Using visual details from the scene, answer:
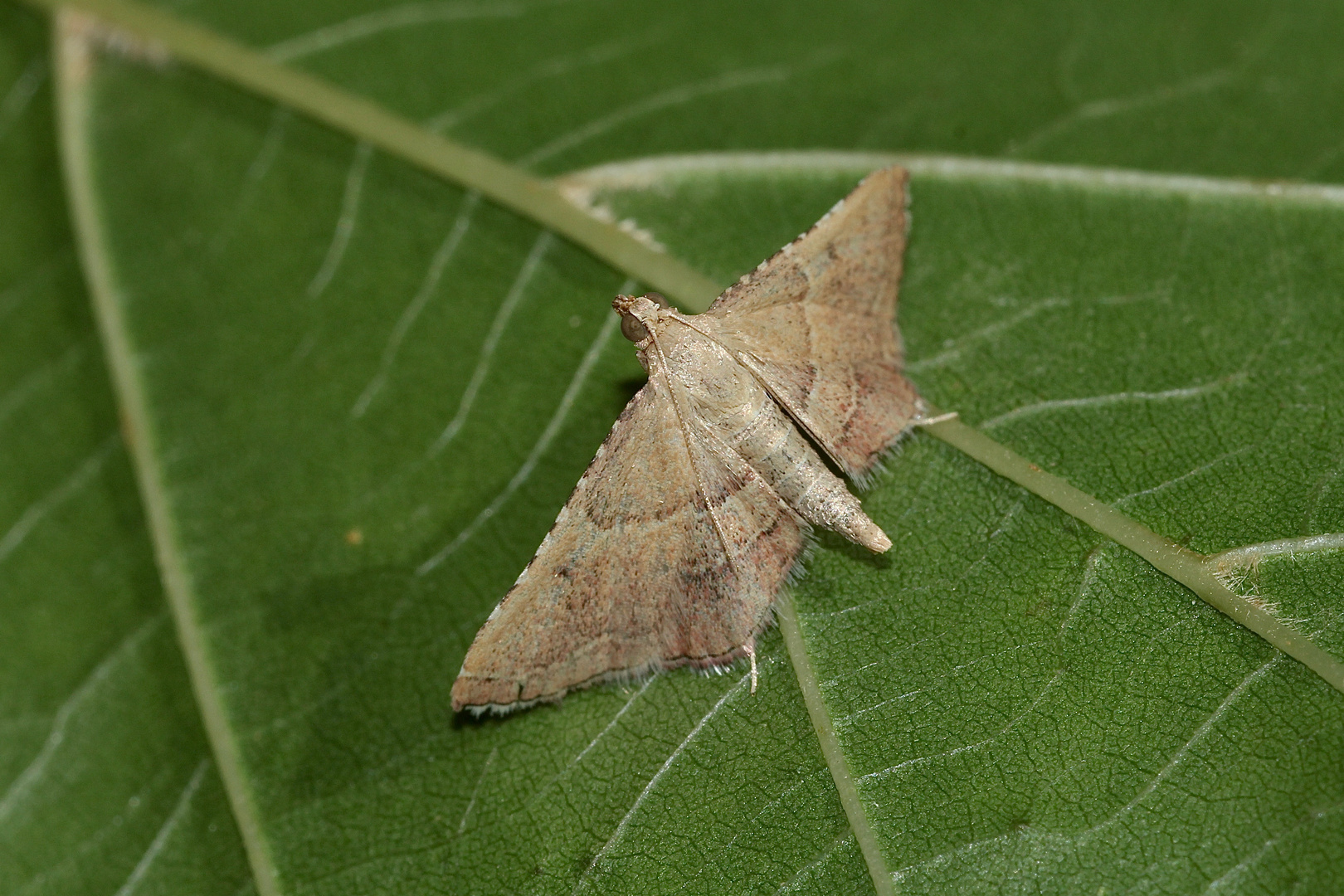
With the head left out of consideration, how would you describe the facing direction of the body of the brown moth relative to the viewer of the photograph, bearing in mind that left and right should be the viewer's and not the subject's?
facing away from the viewer and to the left of the viewer
